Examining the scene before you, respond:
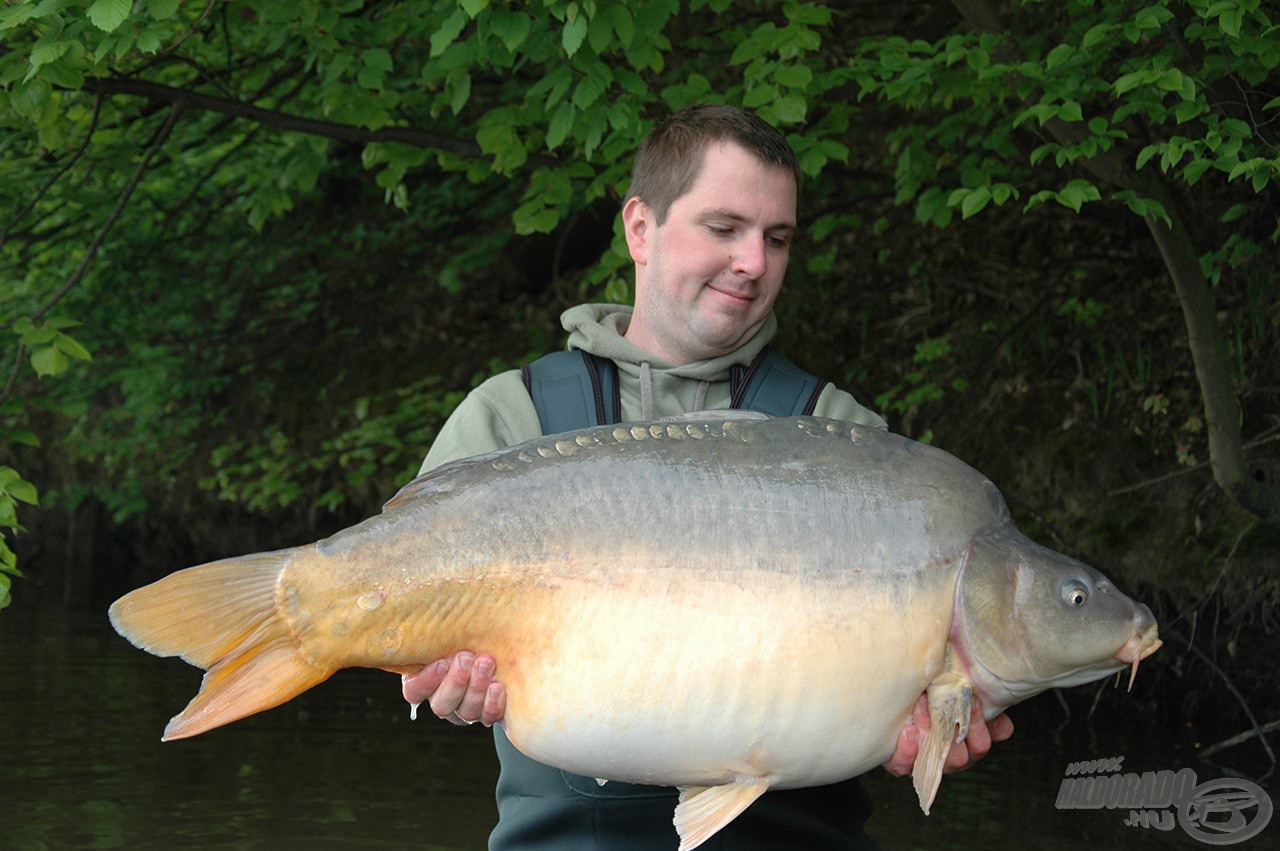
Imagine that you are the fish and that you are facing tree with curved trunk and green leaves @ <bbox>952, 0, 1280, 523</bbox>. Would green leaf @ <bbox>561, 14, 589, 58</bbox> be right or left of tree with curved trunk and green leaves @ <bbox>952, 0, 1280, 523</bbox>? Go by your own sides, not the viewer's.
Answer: left

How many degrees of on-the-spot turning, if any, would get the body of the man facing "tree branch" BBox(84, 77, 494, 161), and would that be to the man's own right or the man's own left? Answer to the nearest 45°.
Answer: approximately 135° to the man's own right

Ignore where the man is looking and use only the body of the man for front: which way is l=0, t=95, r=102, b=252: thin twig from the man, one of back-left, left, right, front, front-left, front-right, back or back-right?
back-right

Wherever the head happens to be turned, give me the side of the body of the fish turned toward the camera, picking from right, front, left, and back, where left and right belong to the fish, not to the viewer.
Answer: right

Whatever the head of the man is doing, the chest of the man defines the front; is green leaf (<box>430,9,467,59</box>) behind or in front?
behind

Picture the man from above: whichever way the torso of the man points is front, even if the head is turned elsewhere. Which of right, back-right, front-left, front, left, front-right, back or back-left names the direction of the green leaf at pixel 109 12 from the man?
back-right

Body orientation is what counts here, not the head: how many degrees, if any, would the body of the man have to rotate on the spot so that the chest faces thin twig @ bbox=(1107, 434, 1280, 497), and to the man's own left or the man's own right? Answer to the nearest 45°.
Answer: approximately 135° to the man's own left

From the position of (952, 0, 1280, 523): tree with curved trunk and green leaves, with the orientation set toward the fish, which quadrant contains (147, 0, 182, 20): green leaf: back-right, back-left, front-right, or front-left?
front-right

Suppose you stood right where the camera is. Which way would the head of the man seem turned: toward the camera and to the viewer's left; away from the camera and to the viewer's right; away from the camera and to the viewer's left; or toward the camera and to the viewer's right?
toward the camera and to the viewer's right

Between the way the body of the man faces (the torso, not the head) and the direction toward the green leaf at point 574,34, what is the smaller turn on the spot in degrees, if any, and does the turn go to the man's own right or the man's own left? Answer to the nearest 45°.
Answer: approximately 180°

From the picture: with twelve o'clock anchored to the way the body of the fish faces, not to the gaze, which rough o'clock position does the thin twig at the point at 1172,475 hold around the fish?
The thin twig is roughly at 10 o'clock from the fish.

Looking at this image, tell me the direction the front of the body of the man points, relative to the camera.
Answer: toward the camera
